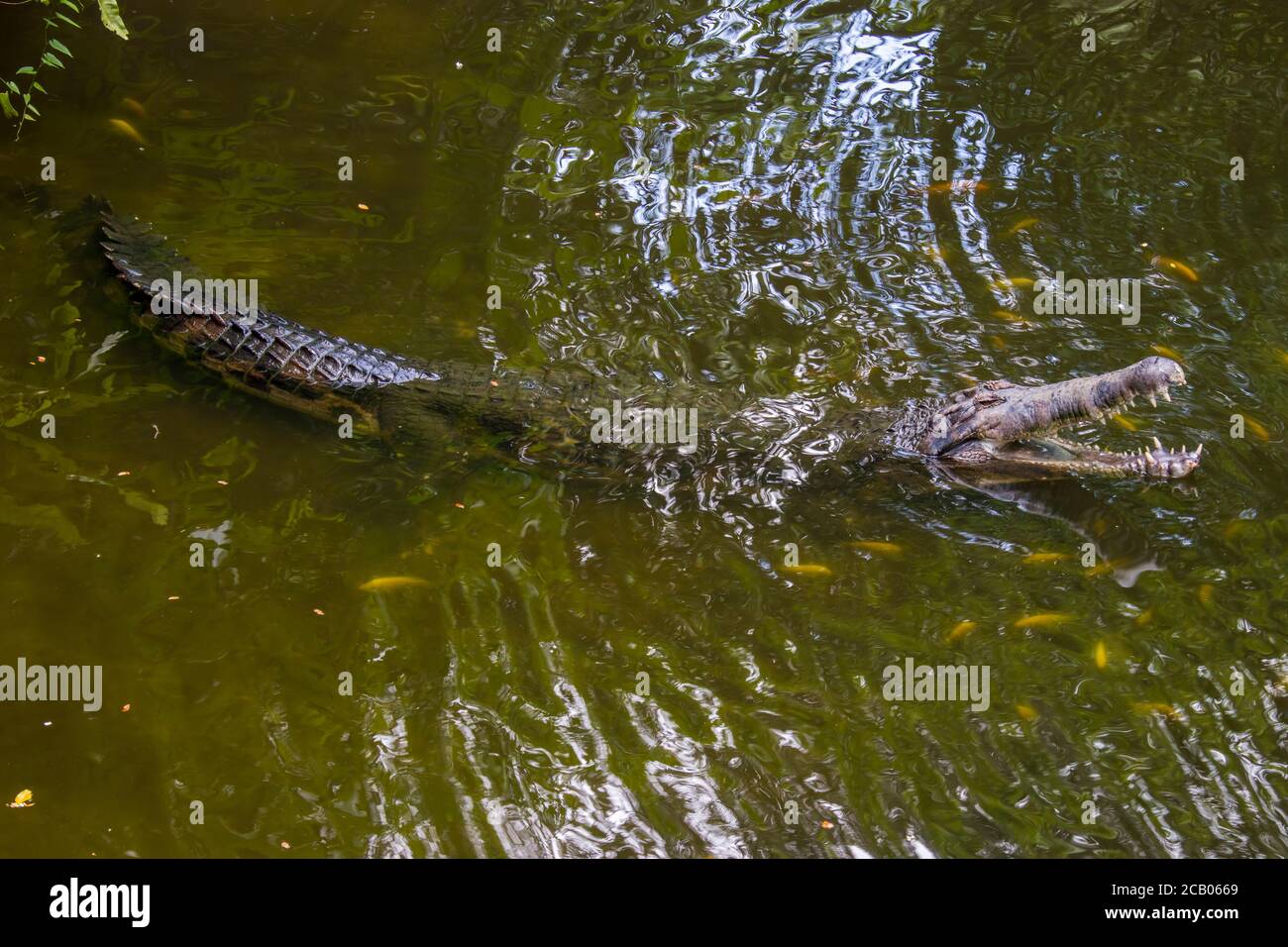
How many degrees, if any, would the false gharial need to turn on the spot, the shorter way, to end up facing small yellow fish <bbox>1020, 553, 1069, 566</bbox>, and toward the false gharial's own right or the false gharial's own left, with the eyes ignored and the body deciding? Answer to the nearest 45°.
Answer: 0° — it already faces it

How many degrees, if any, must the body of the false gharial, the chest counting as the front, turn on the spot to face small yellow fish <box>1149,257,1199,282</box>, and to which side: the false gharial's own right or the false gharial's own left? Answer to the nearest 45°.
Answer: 0° — it already faces it

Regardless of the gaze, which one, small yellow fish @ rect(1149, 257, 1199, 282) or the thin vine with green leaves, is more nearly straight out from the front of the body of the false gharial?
the small yellow fish

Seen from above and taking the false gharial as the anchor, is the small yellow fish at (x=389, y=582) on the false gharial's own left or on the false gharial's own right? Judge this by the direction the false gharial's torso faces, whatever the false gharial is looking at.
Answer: on the false gharial's own right

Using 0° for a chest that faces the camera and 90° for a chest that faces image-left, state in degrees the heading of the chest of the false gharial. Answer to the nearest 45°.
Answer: approximately 270°

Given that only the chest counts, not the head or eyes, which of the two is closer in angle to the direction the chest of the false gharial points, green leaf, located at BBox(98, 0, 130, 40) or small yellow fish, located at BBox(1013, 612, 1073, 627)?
the small yellow fish

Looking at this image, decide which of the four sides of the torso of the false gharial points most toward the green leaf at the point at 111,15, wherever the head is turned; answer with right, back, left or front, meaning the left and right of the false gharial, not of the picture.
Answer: back
